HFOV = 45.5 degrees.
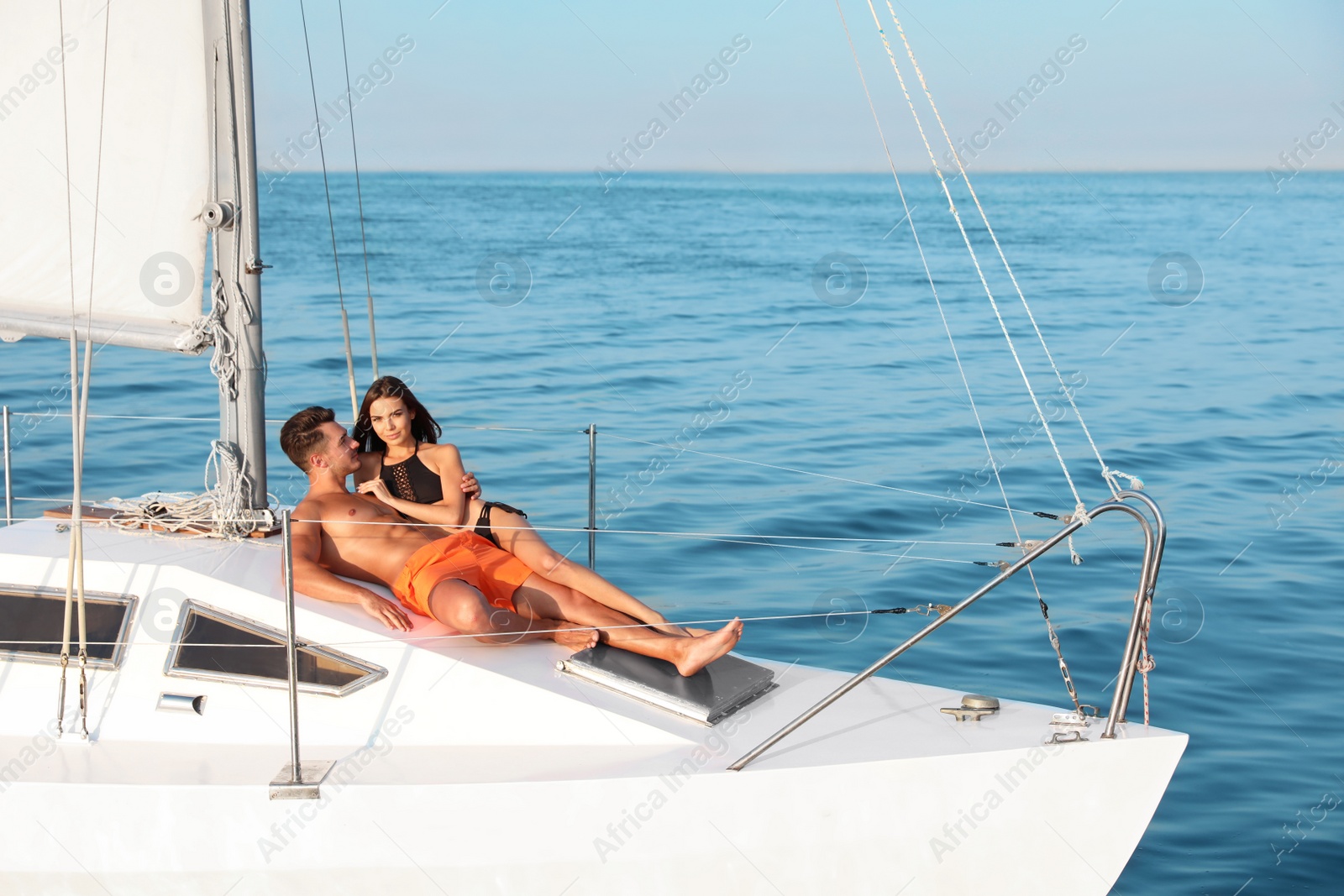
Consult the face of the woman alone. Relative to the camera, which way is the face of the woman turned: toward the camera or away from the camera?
toward the camera

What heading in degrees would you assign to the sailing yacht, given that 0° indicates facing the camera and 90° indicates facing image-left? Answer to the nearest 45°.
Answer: approximately 270°
